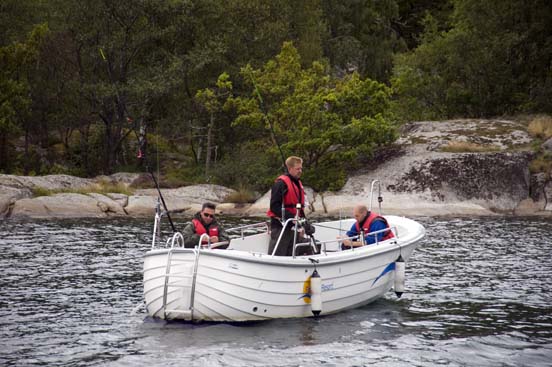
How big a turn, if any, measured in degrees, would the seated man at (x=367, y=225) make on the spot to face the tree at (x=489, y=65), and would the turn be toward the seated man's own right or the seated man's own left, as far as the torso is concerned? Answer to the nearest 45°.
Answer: approximately 135° to the seated man's own right

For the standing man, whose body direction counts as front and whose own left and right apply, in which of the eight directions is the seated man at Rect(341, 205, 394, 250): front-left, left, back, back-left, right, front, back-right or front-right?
left

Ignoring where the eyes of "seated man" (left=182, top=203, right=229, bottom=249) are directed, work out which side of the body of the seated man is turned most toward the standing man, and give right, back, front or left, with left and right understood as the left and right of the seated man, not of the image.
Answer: left

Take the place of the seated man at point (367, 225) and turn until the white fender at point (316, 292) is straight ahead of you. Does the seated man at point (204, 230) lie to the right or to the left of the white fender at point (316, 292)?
right

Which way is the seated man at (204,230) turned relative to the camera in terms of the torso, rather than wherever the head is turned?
toward the camera

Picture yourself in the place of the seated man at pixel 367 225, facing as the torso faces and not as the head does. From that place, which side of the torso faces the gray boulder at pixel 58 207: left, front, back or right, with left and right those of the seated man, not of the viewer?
right

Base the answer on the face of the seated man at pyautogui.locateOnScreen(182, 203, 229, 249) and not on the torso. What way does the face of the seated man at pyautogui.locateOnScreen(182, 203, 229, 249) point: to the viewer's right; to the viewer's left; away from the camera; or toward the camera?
toward the camera

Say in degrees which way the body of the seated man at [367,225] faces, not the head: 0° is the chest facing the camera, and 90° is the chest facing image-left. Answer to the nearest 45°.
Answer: approximately 45°

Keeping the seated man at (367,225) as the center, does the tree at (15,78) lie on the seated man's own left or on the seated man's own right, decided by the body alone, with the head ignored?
on the seated man's own right

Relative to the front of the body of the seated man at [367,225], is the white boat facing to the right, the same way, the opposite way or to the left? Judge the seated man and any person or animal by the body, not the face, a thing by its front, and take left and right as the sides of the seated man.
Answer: the opposite way

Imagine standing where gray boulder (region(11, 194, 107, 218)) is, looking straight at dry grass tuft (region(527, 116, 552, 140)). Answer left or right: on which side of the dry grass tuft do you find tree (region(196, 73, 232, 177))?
left

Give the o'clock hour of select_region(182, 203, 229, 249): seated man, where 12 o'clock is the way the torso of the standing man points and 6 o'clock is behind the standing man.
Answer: The seated man is roughly at 4 o'clock from the standing man.

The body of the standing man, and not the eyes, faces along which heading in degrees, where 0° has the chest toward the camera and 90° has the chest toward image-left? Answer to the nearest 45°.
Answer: approximately 315°

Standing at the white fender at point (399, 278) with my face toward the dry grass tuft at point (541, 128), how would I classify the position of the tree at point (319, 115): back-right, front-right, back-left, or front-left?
front-left

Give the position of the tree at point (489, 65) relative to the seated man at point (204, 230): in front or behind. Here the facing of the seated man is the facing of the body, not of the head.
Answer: behind
